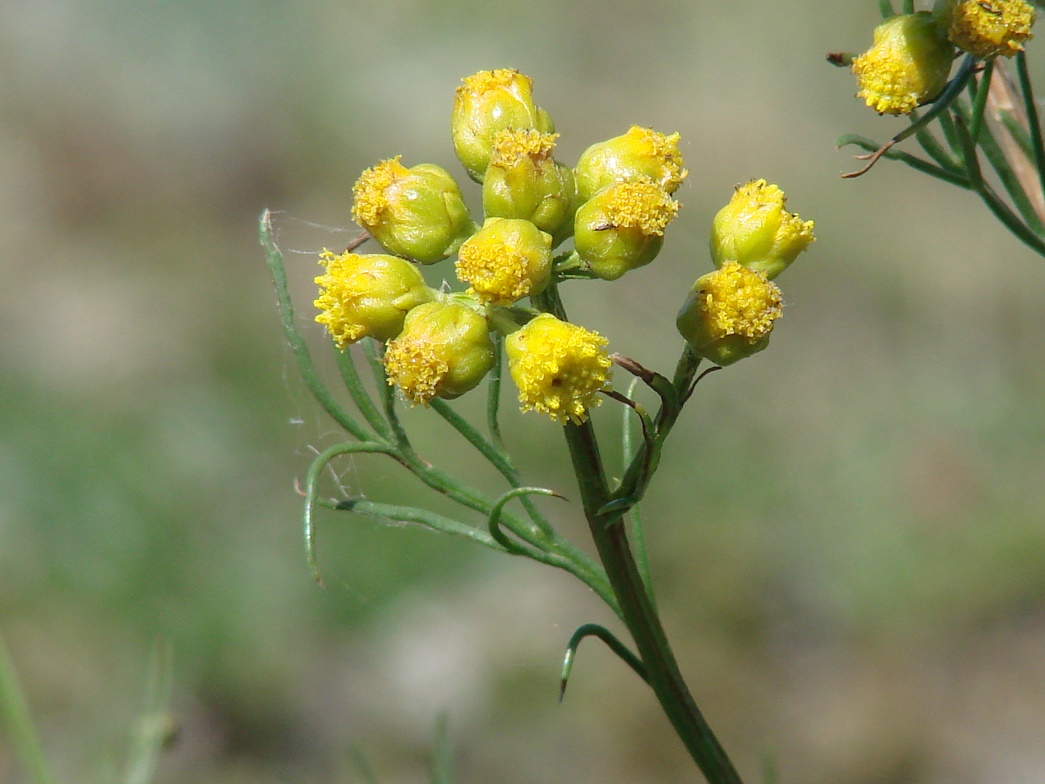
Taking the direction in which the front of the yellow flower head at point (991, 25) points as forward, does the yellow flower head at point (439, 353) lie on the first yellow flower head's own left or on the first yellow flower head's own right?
on the first yellow flower head's own right

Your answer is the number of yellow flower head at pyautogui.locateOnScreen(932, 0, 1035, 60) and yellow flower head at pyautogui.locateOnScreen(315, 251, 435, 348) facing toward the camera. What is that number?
1

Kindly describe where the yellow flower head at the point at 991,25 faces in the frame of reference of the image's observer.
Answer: facing the viewer

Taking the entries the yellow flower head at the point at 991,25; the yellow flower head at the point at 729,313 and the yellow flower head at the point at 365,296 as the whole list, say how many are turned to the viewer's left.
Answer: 1

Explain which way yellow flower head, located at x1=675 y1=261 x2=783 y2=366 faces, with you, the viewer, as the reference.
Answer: facing the viewer and to the right of the viewer

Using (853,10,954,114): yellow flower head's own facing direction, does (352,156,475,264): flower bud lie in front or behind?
in front

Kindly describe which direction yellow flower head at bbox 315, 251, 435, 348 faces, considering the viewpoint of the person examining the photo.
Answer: facing to the left of the viewer

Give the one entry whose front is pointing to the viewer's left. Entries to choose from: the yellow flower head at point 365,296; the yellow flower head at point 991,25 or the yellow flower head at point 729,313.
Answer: the yellow flower head at point 365,296

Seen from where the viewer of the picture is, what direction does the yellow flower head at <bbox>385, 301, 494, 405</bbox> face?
facing the viewer and to the left of the viewer
